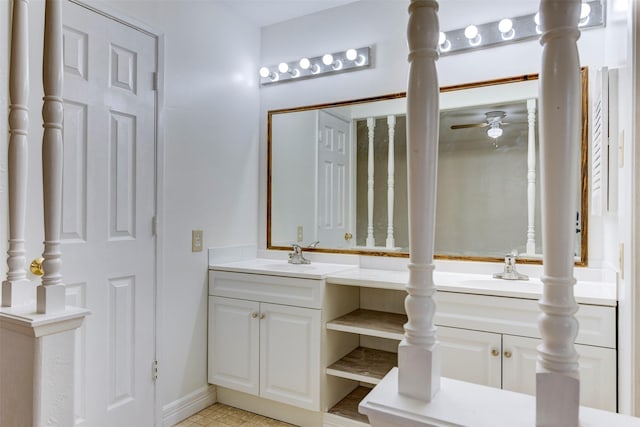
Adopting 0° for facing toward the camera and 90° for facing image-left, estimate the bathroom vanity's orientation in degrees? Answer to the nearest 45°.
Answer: approximately 45°

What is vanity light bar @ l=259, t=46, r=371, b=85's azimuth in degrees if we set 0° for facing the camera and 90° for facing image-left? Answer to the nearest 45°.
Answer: approximately 45°

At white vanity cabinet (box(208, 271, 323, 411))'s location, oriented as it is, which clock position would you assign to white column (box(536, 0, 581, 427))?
The white column is roughly at 10 o'clock from the white vanity cabinet.
